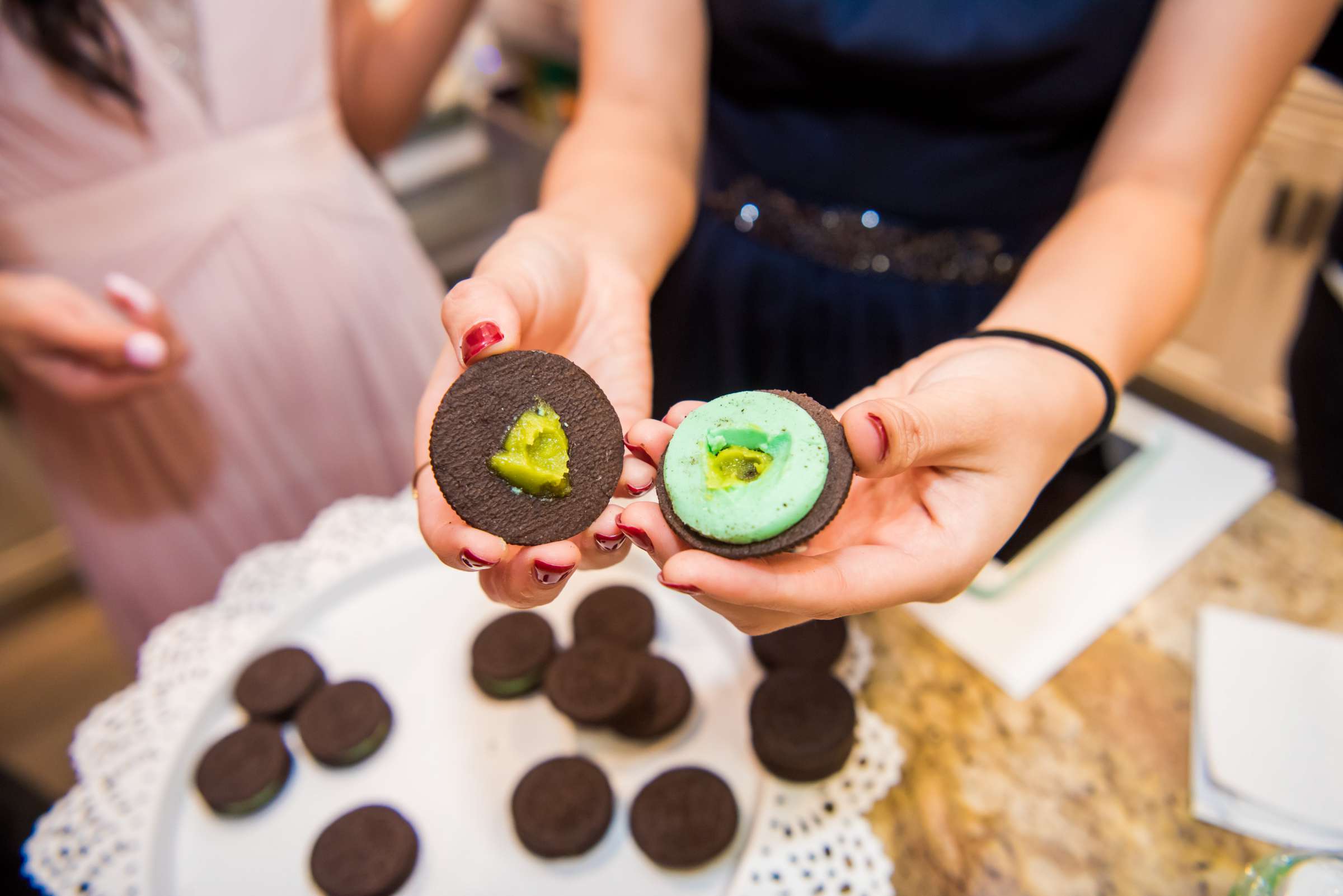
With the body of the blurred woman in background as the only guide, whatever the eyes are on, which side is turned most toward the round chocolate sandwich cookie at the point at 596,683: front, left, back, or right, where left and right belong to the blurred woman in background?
front

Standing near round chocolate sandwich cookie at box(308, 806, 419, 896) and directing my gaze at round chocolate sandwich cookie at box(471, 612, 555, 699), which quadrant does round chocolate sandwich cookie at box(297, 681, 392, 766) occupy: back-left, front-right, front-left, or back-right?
front-left

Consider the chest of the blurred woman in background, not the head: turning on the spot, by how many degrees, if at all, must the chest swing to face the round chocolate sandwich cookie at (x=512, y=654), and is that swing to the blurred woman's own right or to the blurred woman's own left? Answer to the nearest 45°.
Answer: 0° — they already face it

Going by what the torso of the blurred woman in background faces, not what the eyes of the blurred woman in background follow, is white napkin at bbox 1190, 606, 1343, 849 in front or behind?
in front

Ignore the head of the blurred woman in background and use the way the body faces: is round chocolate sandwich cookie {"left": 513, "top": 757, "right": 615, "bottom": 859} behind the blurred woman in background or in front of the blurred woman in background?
in front

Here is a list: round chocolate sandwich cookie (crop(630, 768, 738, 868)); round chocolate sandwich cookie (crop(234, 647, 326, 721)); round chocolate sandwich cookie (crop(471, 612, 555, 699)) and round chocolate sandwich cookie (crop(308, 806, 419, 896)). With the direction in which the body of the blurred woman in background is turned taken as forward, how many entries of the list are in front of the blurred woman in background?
4

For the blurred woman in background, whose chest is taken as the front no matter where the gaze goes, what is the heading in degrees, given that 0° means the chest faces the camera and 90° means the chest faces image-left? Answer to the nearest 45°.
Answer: approximately 0°

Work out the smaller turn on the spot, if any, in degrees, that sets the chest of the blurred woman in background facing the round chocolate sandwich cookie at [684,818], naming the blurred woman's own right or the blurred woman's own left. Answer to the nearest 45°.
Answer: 0° — they already face it

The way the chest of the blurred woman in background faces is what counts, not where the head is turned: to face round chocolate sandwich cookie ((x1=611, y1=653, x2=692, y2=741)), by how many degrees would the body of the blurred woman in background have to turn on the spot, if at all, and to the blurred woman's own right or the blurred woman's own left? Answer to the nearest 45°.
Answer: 0° — they already face it

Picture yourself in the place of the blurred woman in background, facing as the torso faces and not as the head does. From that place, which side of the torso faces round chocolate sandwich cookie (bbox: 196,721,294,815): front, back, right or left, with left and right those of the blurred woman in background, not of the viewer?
front

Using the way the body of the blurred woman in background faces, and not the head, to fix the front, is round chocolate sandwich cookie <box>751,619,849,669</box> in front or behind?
in front

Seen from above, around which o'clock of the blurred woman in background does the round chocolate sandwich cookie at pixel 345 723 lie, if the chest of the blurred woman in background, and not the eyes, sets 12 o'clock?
The round chocolate sandwich cookie is roughly at 12 o'clock from the blurred woman in background.
